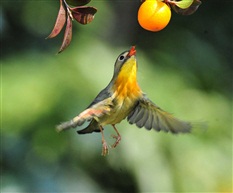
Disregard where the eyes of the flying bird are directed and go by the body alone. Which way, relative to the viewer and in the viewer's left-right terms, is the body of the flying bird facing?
facing the viewer and to the right of the viewer
